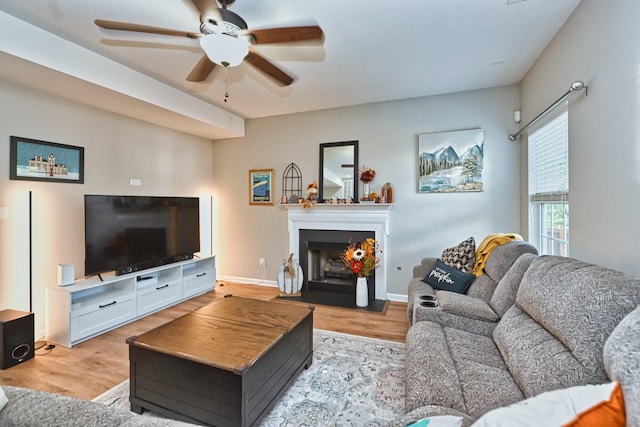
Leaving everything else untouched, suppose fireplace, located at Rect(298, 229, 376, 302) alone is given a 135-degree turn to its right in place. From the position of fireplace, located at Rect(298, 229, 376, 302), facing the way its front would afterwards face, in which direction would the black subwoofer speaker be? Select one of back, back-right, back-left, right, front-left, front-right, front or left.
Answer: left

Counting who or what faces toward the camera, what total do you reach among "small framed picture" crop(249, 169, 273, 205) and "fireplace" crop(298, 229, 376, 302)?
2

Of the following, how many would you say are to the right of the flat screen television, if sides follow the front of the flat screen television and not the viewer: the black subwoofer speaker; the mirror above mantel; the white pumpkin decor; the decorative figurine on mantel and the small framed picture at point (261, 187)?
1

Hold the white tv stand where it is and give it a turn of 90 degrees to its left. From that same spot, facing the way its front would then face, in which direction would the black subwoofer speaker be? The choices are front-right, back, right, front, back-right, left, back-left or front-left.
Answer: back

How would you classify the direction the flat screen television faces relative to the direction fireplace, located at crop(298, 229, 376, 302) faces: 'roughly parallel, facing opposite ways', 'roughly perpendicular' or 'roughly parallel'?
roughly perpendicular

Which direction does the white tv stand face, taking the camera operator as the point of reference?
facing the viewer and to the right of the viewer

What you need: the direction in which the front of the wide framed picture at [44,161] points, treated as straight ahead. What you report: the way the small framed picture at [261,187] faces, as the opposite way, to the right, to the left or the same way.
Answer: to the right

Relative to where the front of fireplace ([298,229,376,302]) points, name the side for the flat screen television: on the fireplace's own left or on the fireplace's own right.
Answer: on the fireplace's own right

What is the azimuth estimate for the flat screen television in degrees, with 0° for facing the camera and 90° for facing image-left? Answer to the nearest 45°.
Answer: approximately 315°

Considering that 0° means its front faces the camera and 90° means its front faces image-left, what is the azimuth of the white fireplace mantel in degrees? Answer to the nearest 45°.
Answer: approximately 0°

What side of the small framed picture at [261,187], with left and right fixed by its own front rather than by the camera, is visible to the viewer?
front

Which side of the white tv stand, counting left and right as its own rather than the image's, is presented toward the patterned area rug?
front

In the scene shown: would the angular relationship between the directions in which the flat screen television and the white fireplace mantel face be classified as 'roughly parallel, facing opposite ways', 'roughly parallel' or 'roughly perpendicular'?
roughly perpendicular

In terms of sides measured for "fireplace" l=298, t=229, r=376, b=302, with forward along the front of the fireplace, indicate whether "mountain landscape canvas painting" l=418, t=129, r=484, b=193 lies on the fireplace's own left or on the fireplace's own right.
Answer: on the fireplace's own left

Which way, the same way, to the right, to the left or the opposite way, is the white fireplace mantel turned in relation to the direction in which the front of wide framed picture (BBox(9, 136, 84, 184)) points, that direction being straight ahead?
to the right

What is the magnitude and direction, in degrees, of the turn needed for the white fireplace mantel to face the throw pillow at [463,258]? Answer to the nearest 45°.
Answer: approximately 45° to its left

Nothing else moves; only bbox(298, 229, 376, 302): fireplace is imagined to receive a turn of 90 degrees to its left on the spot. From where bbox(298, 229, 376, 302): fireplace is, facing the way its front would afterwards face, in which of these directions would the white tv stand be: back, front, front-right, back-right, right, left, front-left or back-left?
back-right
